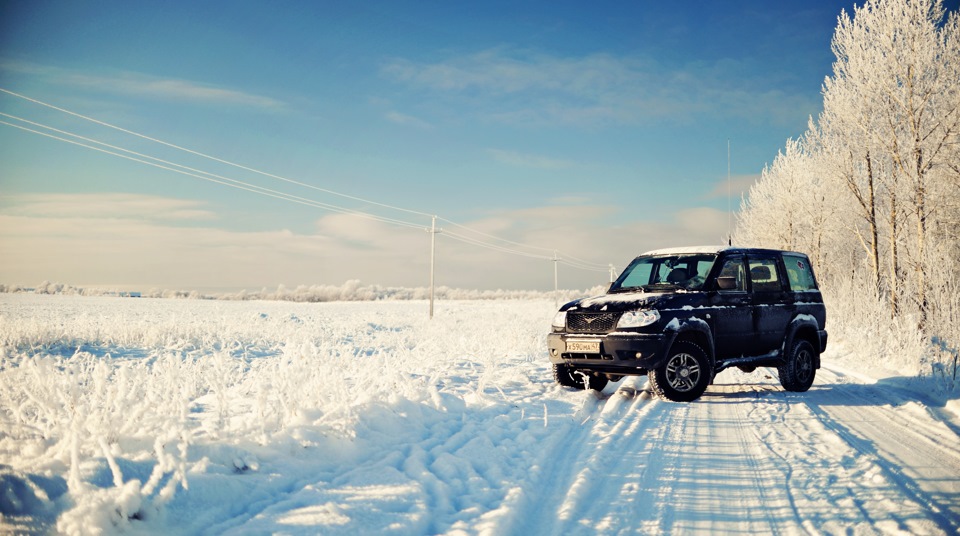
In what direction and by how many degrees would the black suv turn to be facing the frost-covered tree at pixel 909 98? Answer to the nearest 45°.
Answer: approximately 180°

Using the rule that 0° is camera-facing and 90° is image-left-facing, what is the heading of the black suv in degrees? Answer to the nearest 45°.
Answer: approximately 45°
